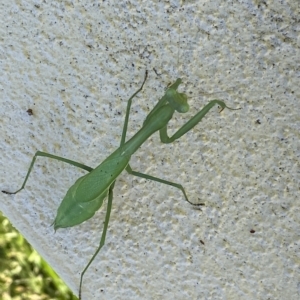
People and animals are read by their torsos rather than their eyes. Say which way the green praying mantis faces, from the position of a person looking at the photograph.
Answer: facing away from the viewer and to the right of the viewer
